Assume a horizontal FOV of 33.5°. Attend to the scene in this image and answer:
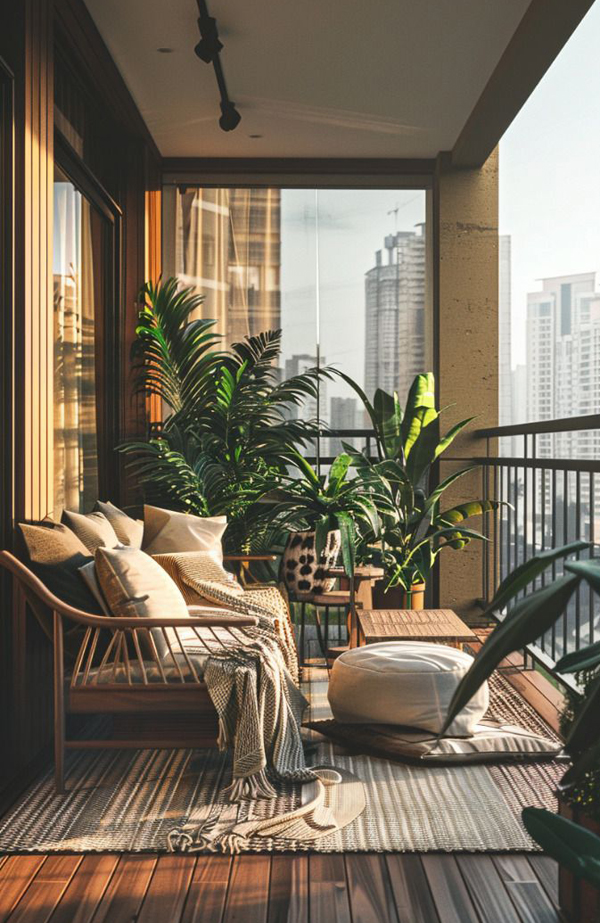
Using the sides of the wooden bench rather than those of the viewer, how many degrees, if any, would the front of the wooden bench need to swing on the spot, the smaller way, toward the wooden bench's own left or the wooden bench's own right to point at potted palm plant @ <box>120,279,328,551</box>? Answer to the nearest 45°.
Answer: approximately 90° to the wooden bench's own left

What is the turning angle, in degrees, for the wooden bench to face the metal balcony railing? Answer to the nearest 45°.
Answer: approximately 45° to its left

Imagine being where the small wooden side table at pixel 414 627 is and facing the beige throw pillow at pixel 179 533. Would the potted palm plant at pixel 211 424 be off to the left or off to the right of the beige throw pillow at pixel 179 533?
right

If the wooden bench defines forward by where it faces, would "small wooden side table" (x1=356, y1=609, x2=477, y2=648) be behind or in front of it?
in front

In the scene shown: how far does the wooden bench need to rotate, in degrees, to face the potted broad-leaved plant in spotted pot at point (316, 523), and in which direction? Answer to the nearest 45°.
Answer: approximately 45° to its left

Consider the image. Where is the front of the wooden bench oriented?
to the viewer's right

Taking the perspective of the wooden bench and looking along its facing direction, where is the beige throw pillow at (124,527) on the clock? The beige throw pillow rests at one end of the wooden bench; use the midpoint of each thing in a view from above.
The beige throw pillow is roughly at 9 o'clock from the wooden bench.

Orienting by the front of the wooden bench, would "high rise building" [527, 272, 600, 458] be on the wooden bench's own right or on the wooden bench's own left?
on the wooden bench's own left
